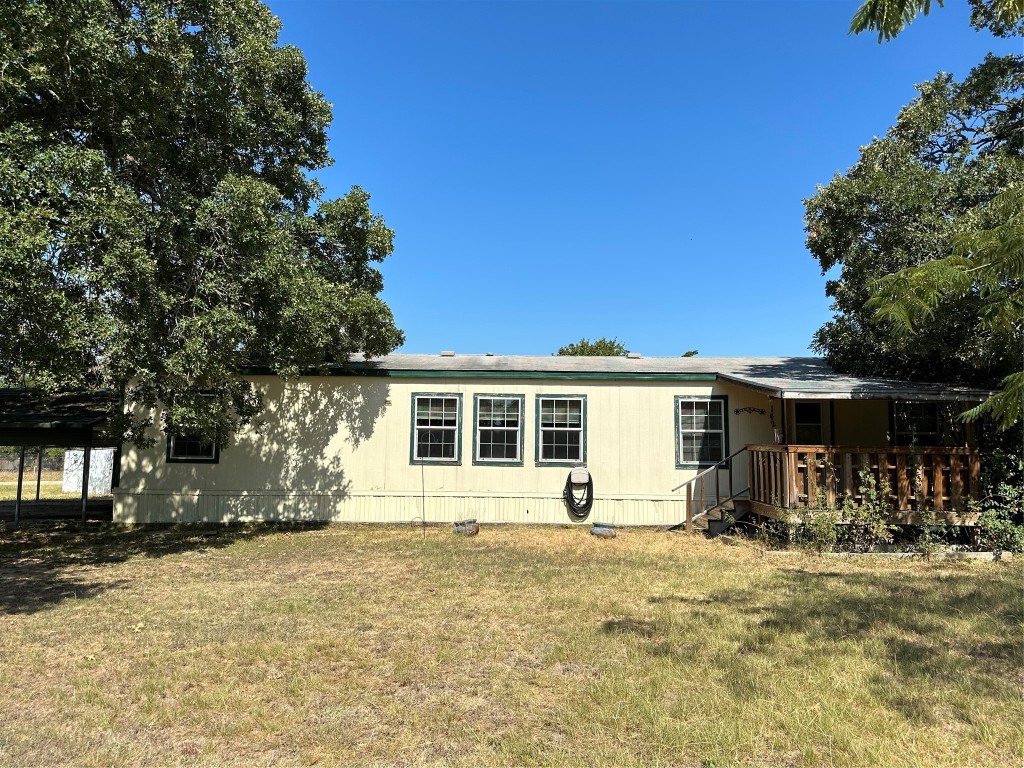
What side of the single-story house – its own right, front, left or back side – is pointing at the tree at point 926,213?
left

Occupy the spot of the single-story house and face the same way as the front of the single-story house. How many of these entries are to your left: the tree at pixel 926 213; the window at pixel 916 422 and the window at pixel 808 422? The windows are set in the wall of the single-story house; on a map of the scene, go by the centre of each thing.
3

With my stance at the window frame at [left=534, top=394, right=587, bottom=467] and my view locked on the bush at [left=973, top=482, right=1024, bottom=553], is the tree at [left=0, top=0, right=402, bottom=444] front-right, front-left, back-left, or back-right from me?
back-right

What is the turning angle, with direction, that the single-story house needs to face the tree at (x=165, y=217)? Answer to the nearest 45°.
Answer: approximately 45° to its right

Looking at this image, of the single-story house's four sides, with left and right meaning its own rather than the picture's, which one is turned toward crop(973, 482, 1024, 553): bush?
left

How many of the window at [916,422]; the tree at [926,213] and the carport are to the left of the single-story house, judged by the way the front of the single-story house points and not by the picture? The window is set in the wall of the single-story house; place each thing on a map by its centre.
2

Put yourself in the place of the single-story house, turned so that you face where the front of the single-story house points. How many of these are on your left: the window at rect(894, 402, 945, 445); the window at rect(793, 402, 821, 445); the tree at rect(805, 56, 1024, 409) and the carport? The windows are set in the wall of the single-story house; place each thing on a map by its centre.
3

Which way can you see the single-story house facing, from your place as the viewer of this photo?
facing the viewer

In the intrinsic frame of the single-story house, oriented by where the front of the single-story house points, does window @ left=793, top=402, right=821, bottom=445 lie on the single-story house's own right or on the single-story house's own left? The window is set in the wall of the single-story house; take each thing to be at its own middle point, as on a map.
on the single-story house's own left

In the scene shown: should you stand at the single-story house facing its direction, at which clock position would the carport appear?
The carport is roughly at 3 o'clock from the single-story house.

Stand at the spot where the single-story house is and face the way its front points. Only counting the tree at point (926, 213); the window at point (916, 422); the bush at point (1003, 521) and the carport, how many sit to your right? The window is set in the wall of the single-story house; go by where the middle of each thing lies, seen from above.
1

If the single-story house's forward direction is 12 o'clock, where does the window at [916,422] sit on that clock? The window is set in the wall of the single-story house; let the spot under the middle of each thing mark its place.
The window is roughly at 9 o'clock from the single-story house.
